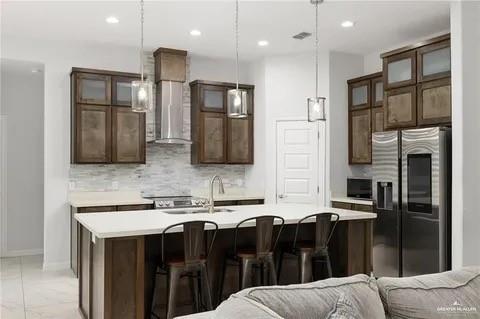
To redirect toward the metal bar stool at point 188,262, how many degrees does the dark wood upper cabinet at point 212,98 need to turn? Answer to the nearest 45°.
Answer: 0° — it already faces it

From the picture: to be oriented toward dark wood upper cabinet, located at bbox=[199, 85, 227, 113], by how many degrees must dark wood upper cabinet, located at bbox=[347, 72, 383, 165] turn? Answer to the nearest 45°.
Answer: approximately 45° to its right

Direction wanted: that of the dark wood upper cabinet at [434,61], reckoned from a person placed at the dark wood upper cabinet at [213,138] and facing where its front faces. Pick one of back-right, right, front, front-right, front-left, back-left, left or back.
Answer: front-left

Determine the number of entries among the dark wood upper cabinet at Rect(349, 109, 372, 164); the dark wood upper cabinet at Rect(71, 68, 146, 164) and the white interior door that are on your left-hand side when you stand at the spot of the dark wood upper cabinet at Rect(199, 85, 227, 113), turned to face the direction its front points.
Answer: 2

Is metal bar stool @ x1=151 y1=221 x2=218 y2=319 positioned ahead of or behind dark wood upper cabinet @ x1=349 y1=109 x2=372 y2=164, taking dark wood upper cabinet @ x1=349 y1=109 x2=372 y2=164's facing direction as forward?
ahead

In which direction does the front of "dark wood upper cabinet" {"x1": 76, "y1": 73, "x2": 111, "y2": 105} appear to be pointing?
toward the camera

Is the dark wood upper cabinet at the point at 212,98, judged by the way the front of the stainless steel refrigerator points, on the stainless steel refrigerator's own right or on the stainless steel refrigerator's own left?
on the stainless steel refrigerator's own right

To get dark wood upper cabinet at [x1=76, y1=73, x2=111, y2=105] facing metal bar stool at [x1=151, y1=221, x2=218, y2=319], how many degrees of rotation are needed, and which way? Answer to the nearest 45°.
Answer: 0° — it already faces it

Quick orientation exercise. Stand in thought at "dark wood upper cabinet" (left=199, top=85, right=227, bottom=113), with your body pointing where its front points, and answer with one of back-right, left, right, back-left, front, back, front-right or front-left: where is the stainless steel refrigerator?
front-left

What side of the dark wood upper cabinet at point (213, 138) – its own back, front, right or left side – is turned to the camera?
front

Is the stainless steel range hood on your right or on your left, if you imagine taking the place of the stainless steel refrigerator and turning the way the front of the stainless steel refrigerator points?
on your right

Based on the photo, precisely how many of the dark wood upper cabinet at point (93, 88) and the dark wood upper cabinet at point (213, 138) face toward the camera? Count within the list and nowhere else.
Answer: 2

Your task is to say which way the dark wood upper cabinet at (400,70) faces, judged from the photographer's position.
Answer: facing the viewer and to the left of the viewer

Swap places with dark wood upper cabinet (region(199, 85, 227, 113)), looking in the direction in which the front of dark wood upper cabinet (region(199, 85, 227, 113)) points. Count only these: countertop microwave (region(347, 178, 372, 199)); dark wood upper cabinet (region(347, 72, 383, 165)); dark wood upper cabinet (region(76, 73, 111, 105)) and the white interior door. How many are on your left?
3
